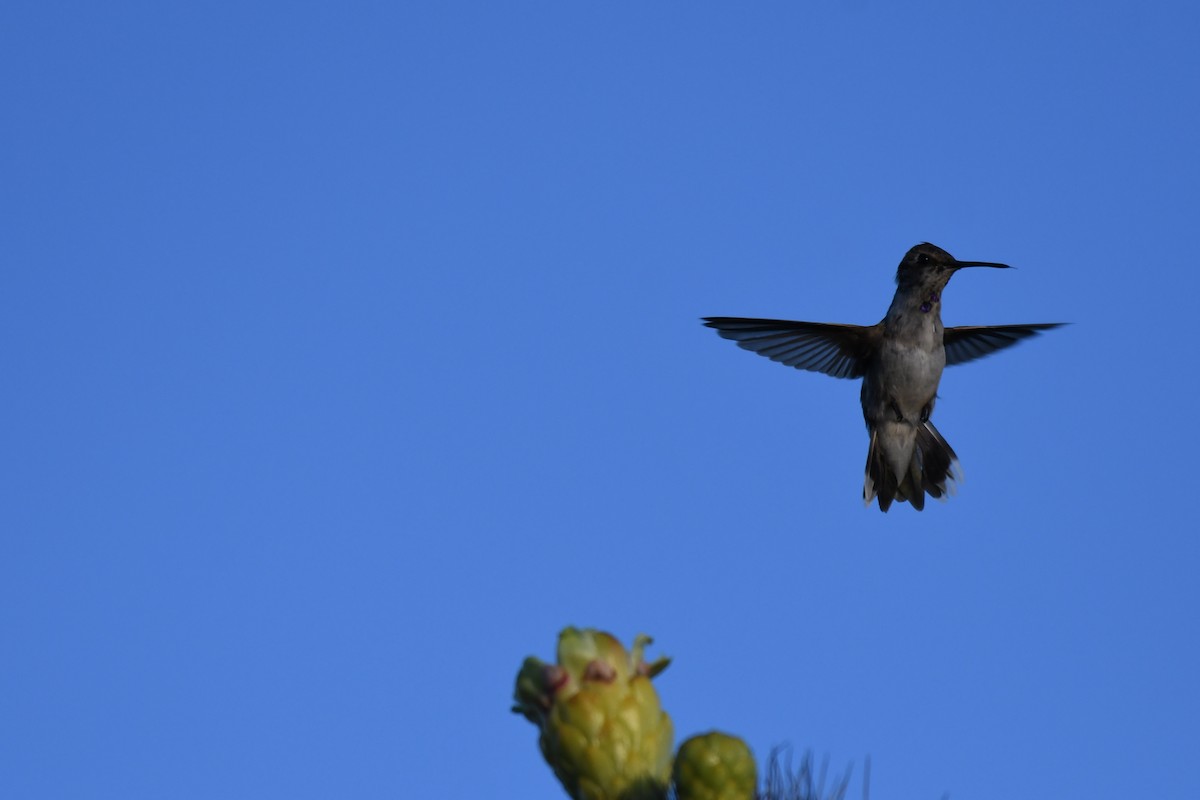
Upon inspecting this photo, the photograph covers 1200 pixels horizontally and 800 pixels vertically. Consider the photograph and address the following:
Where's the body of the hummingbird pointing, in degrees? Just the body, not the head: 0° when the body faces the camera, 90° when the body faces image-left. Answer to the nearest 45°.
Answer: approximately 315°
